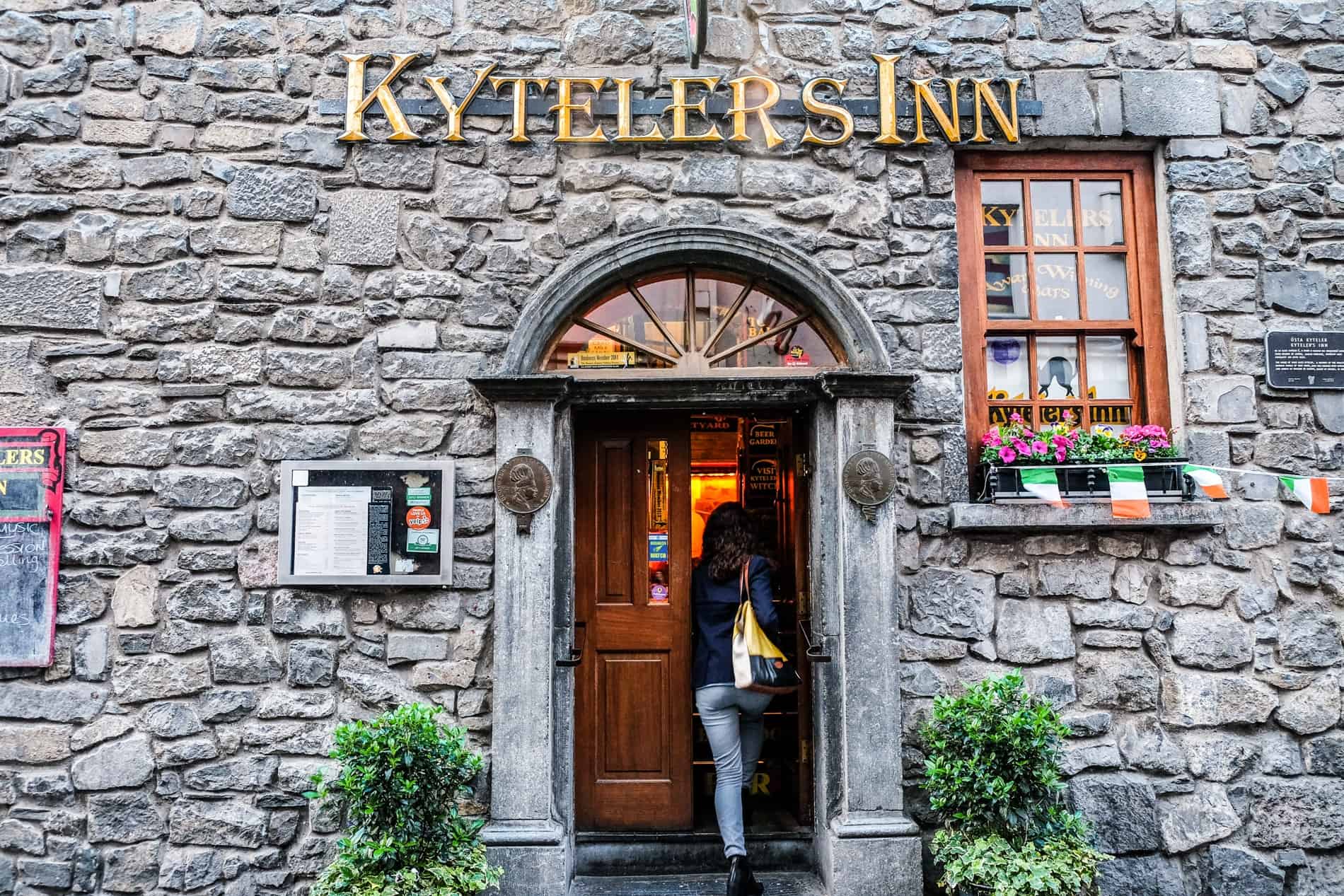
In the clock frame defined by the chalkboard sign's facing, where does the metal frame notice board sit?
The metal frame notice board is roughly at 10 o'clock from the chalkboard sign.

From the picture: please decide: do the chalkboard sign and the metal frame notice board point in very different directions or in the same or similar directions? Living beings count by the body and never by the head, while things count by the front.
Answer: same or similar directions

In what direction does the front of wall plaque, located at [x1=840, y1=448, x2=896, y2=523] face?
toward the camera

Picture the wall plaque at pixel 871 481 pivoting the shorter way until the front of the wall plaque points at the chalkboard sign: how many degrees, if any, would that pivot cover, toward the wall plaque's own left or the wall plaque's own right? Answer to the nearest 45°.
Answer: approximately 90° to the wall plaque's own right

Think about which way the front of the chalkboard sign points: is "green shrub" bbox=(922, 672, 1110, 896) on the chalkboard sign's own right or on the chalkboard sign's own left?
on the chalkboard sign's own left

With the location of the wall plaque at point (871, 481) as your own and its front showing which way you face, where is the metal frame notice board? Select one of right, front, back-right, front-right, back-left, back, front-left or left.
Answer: right

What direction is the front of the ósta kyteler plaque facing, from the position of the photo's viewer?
facing the viewer

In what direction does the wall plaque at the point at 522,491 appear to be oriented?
toward the camera
